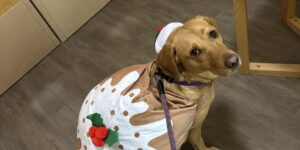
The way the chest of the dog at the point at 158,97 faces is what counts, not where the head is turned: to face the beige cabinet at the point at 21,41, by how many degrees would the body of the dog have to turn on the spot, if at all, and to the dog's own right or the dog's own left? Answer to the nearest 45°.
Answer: approximately 135° to the dog's own left

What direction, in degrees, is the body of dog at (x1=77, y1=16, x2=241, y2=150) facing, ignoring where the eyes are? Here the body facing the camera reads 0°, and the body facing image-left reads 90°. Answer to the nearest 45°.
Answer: approximately 270°
